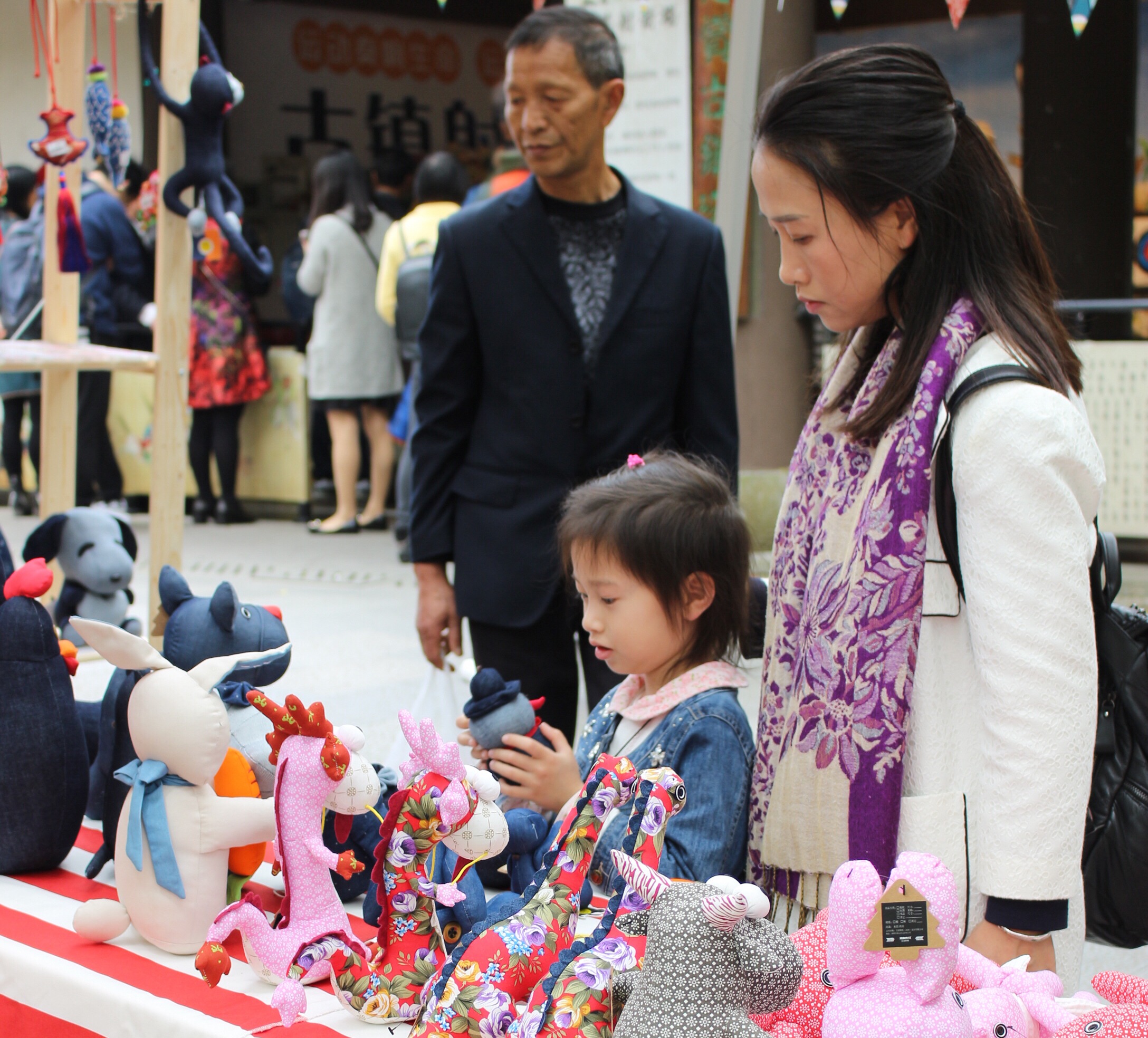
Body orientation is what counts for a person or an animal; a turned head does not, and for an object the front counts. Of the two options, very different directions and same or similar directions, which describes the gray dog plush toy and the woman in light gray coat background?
very different directions

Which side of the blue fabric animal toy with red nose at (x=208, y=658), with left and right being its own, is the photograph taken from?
right

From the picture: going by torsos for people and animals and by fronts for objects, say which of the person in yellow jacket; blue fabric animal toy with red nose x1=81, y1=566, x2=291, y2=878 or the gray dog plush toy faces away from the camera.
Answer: the person in yellow jacket

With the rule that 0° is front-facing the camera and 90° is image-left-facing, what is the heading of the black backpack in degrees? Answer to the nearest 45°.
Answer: approximately 270°

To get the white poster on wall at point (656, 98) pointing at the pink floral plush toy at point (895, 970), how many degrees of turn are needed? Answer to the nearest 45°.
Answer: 0° — it already faces it

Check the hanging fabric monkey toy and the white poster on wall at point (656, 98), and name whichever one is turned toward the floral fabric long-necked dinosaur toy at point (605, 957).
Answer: the white poster on wall

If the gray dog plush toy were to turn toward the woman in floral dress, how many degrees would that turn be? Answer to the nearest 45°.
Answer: approximately 135° to its left

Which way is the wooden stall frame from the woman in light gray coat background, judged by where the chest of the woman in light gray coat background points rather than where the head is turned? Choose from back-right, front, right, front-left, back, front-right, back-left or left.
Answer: back-left

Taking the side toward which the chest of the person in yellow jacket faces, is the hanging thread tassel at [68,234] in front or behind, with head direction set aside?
behind

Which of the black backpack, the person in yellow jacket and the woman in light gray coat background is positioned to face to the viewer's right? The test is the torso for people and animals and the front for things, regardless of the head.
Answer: the black backpack

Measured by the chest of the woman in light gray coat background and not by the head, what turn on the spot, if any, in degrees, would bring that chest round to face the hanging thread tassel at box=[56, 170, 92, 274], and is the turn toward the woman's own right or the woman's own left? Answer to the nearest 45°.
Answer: approximately 135° to the woman's own left

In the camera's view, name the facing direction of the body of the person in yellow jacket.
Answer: away from the camera

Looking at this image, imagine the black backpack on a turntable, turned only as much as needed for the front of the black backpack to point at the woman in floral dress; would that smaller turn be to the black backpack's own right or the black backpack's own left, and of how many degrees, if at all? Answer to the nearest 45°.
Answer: approximately 135° to the black backpack's own left
